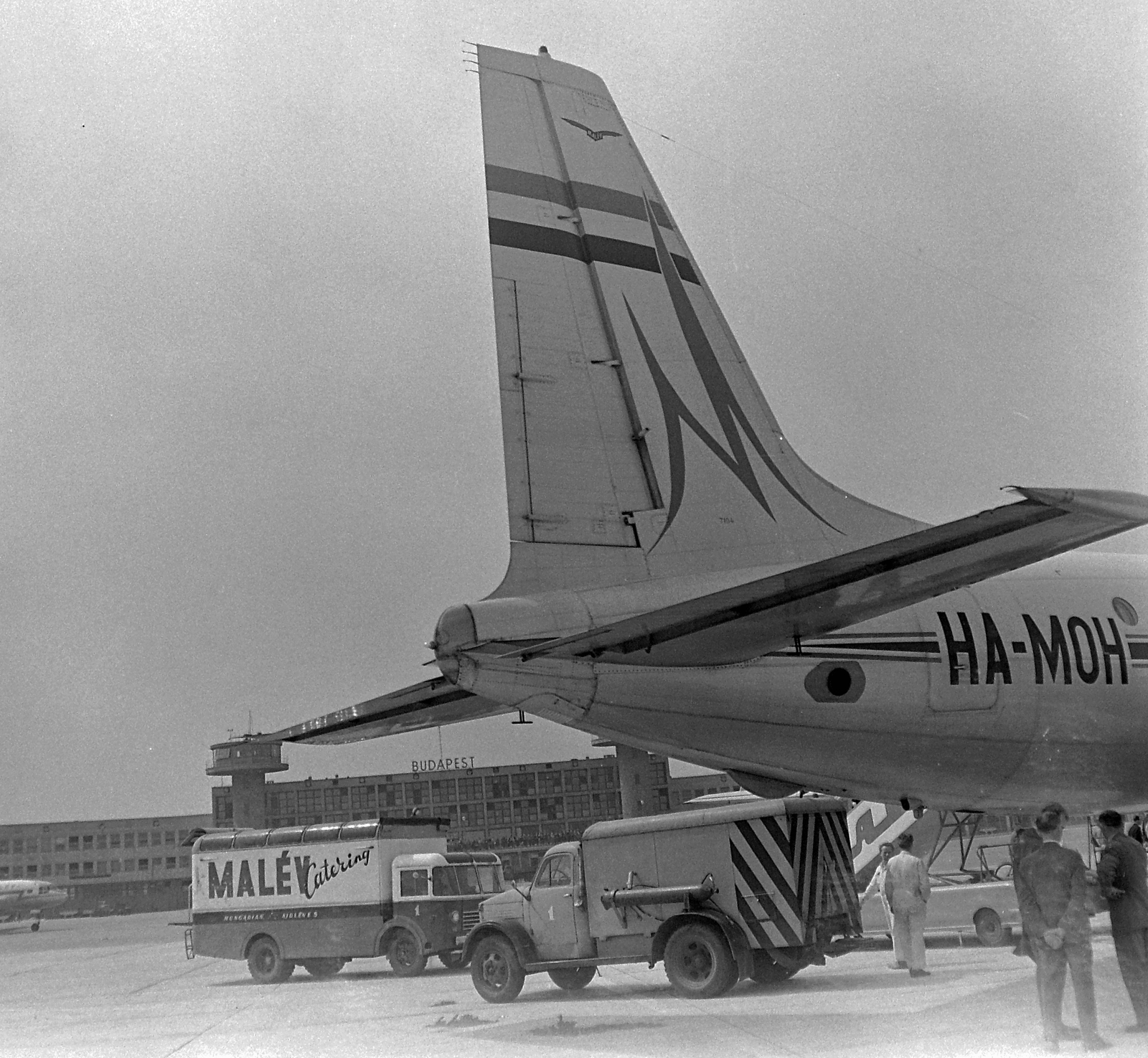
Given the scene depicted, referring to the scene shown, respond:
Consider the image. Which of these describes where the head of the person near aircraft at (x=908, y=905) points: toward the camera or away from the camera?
away from the camera

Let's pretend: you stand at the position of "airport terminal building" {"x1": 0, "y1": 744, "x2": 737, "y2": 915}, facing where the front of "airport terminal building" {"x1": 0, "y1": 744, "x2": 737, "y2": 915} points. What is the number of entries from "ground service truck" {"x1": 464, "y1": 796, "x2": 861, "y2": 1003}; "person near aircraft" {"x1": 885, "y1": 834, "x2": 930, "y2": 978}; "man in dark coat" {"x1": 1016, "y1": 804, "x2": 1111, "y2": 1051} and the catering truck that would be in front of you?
4

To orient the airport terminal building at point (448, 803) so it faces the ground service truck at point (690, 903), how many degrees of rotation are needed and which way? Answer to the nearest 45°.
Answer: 0° — it already faces it

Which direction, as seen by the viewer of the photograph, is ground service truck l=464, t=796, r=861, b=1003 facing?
facing away from the viewer and to the left of the viewer

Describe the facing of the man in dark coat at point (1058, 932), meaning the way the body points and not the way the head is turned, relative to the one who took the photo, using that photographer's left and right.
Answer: facing away from the viewer

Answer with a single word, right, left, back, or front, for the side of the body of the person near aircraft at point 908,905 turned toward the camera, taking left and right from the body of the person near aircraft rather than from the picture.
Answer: back
